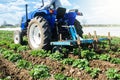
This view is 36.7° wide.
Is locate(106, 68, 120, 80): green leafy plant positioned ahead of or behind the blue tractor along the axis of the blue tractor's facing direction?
behind

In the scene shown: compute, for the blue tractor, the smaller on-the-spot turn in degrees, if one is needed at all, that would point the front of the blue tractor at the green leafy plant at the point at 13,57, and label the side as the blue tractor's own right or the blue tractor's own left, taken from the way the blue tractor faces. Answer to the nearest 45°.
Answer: approximately 90° to the blue tractor's own left

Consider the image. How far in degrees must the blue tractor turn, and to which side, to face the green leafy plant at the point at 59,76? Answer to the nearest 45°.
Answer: approximately 135° to its left

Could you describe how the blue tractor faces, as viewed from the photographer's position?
facing away from the viewer and to the left of the viewer

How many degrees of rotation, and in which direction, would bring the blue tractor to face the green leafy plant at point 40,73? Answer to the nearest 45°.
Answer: approximately 135° to its left
